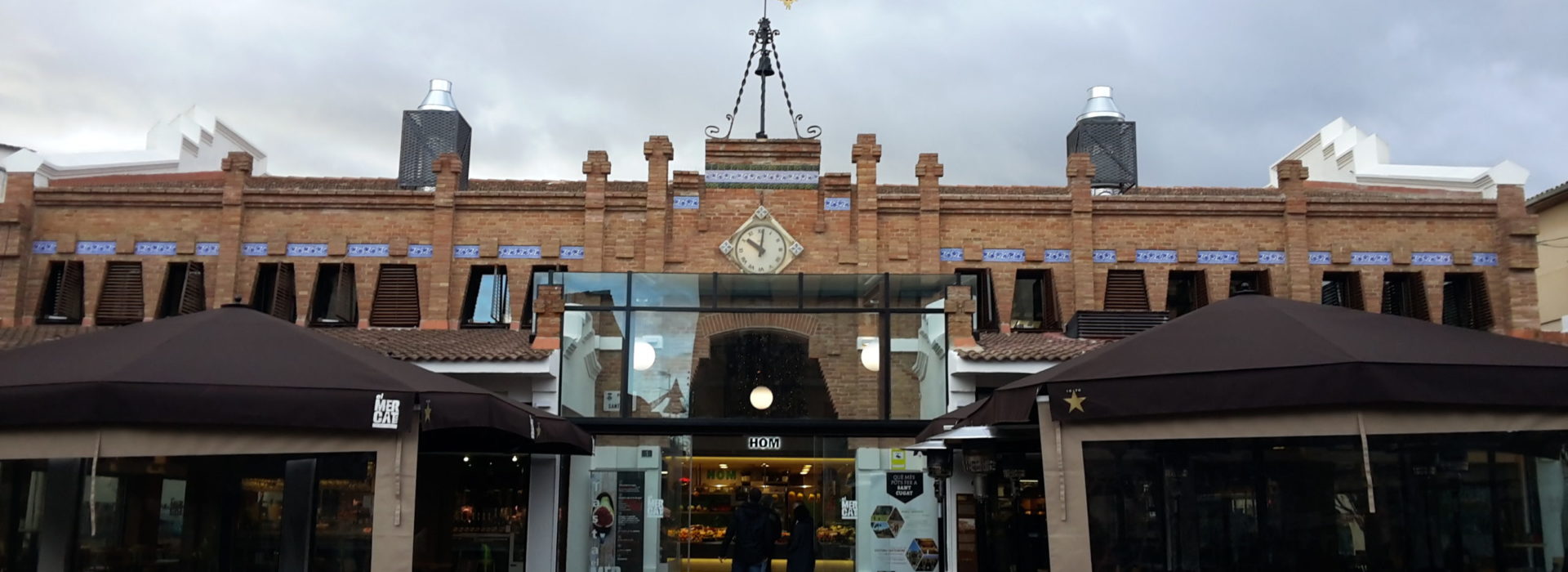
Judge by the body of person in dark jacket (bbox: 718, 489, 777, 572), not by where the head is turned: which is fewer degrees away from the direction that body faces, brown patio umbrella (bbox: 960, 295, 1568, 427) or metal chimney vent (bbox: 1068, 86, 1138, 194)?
the metal chimney vent

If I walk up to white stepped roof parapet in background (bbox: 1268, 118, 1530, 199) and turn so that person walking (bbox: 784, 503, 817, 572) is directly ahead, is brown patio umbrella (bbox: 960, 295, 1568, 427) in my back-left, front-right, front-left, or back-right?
front-left

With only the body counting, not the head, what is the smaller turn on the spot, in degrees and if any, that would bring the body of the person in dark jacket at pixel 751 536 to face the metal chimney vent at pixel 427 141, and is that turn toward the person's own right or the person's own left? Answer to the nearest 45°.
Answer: approximately 45° to the person's own left

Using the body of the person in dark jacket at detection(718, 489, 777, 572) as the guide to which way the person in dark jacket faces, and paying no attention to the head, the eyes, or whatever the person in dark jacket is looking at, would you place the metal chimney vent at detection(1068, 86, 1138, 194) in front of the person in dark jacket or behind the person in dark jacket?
in front

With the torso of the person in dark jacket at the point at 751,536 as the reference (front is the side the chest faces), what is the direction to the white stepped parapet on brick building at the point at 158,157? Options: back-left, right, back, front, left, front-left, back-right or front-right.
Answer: front-left

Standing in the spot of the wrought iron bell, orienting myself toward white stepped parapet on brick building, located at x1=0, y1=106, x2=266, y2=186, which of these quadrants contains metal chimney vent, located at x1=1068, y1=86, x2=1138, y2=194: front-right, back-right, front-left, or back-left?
back-right

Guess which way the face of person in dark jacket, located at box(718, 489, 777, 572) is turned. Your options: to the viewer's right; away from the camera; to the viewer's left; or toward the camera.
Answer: away from the camera

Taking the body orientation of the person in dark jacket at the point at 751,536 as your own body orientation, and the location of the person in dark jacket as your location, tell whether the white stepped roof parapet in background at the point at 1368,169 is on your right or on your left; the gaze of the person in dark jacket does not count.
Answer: on your right

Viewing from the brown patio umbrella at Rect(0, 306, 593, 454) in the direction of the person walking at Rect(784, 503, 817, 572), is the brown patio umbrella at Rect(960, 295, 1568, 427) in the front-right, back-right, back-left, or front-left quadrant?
front-right

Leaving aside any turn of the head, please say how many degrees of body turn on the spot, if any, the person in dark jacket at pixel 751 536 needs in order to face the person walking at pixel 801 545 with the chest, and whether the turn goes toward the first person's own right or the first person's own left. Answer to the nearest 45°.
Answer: approximately 45° to the first person's own right

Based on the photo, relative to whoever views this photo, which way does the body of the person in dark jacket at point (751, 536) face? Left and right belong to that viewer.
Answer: facing away from the viewer
